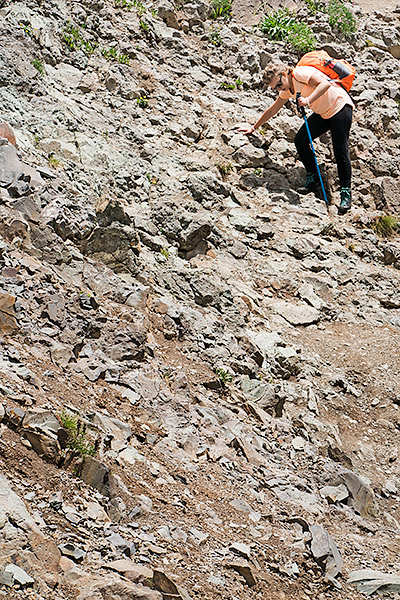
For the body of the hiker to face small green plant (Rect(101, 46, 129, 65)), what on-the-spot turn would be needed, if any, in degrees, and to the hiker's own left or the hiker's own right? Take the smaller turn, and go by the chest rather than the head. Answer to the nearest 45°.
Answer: approximately 45° to the hiker's own right

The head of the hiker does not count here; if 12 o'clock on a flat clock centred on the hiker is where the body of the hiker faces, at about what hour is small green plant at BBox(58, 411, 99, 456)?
The small green plant is roughly at 11 o'clock from the hiker.

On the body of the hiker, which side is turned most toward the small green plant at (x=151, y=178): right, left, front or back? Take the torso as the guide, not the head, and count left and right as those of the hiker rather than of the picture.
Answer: front

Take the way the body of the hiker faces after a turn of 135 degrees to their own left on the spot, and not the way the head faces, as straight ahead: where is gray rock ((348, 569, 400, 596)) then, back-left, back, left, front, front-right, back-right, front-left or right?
right

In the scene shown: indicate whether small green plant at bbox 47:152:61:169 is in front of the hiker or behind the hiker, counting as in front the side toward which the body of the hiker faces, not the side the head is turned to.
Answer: in front

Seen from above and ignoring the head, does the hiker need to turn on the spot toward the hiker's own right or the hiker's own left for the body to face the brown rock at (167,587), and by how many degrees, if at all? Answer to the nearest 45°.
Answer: approximately 45° to the hiker's own left

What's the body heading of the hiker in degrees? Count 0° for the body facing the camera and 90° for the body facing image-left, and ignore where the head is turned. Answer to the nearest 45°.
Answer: approximately 45°

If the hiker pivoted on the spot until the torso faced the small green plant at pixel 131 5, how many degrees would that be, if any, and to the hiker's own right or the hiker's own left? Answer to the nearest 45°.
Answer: approximately 90° to the hiker's own right

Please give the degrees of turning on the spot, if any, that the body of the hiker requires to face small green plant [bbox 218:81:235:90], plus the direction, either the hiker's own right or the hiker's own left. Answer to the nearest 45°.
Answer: approximately 90° to the hiker's own right

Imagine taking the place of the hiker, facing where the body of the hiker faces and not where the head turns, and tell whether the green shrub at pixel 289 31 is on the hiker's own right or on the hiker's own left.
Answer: on the hiker's own right

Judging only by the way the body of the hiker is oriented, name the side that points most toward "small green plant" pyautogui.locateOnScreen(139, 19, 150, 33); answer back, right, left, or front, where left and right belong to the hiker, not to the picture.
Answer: right

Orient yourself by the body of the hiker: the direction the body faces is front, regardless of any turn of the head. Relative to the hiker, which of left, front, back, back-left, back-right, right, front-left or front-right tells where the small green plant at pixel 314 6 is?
back-right

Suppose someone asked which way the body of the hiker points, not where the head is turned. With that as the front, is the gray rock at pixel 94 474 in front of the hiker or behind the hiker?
in front
